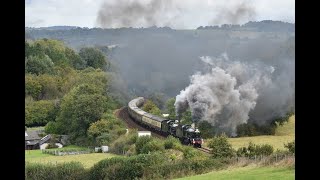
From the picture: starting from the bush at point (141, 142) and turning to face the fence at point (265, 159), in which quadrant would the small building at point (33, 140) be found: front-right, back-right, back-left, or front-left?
back-right

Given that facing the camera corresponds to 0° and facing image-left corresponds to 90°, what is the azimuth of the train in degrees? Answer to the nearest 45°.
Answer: approximately 315°

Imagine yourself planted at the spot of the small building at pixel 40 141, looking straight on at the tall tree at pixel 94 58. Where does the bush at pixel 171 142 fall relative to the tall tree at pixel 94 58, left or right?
right

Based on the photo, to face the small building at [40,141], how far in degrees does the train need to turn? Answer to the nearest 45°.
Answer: approximately 90° to its right

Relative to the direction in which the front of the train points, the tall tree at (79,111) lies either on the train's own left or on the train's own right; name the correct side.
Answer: on the train's own right
